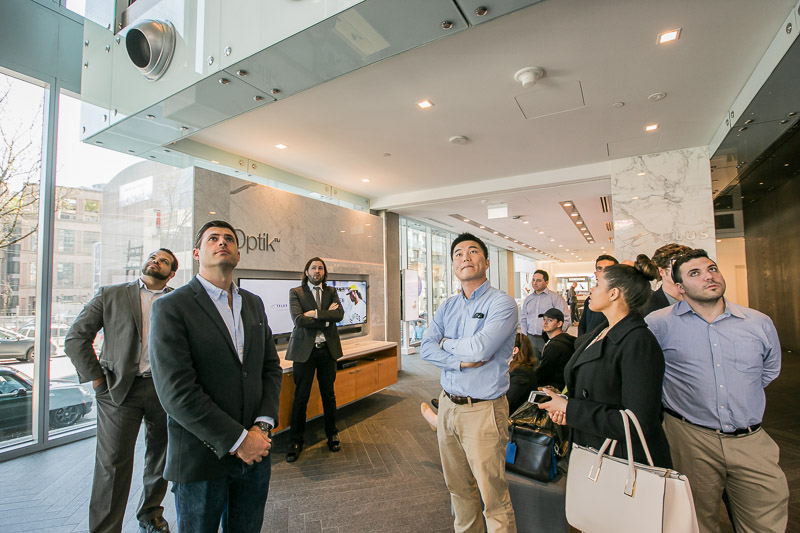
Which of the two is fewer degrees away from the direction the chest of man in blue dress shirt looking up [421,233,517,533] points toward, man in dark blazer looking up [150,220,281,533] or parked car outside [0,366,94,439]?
the man in dark blazer looking up

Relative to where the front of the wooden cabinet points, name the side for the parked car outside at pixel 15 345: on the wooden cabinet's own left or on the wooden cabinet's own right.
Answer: on the wooden cabinet's own right

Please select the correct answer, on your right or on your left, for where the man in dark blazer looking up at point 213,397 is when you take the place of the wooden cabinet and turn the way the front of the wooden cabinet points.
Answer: on your right

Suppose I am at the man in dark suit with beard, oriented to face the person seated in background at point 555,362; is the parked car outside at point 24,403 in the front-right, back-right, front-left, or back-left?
back-left

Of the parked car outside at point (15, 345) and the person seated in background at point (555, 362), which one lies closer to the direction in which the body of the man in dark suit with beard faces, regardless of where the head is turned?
the person seated in background

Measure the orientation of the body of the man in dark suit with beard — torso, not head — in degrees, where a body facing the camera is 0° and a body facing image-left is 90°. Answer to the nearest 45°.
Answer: approximately 315°
